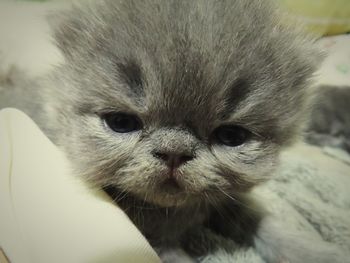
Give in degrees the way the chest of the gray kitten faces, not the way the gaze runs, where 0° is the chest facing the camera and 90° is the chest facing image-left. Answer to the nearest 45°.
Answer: approximately 0°
